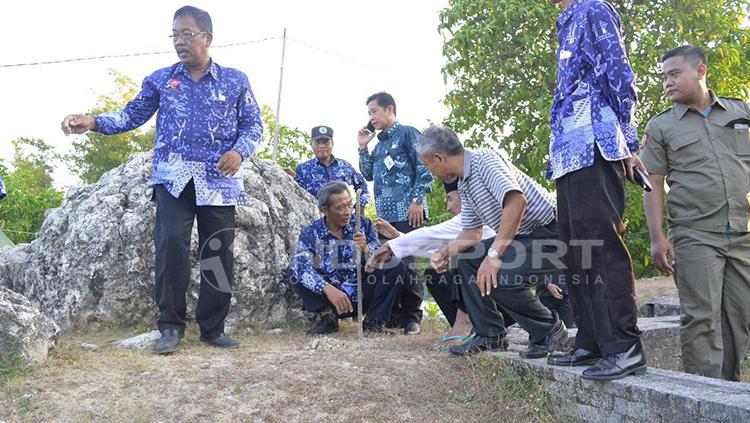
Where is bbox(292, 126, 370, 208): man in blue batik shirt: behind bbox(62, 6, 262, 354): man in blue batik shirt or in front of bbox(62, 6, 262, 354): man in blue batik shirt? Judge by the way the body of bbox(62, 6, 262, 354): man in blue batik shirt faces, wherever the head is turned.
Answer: behind

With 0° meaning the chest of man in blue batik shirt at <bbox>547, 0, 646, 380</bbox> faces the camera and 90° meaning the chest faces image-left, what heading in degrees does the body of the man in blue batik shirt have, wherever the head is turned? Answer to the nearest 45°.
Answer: approximately 90°

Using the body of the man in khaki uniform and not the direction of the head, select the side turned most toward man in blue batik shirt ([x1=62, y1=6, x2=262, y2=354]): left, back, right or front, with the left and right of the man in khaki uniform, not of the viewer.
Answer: right

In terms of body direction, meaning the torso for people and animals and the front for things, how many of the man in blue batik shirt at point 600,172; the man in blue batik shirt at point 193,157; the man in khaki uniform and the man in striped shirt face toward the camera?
2

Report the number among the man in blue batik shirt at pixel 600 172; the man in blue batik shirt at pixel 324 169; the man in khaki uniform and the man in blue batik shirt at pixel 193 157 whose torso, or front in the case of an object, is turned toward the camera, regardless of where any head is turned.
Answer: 3

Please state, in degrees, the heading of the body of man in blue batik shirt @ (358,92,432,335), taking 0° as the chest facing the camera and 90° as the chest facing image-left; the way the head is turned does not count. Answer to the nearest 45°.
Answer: approximately 45°

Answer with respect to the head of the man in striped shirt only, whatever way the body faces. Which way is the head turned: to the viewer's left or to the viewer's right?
to the viewer's left
